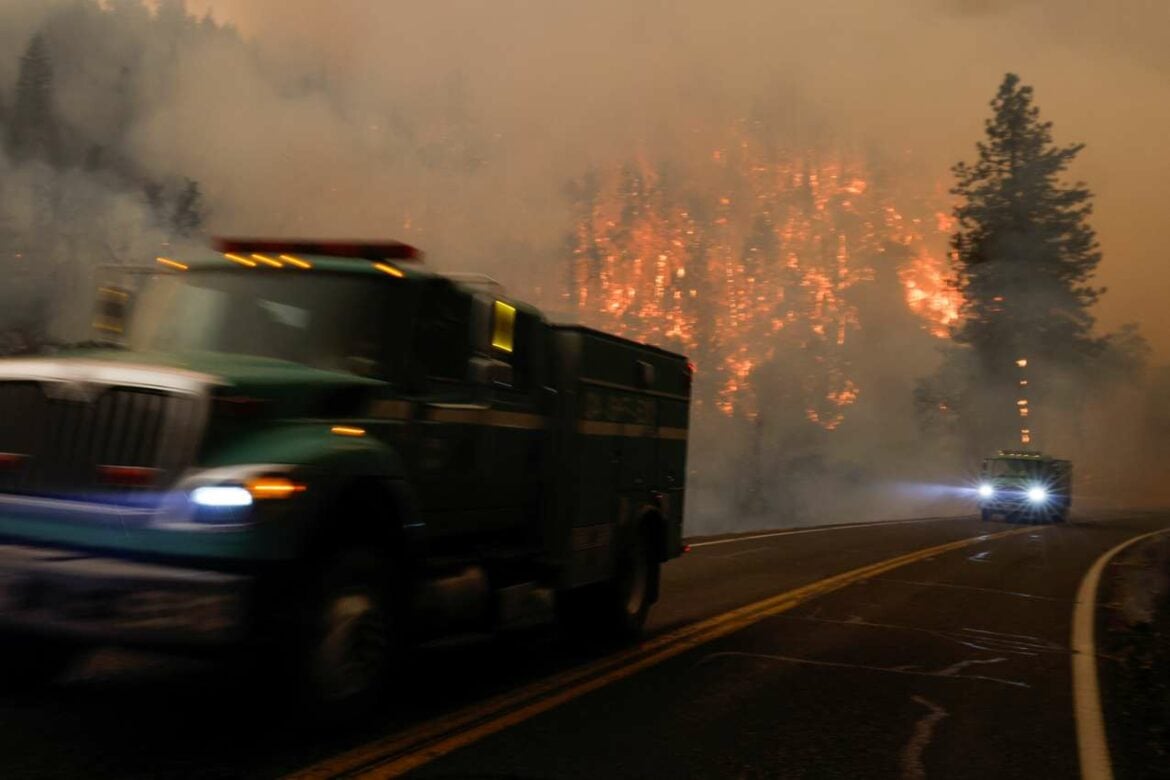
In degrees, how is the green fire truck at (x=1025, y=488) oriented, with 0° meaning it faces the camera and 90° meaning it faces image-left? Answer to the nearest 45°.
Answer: approximately 45°

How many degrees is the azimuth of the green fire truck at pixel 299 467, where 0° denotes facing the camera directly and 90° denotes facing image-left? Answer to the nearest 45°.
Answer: approximately 45°

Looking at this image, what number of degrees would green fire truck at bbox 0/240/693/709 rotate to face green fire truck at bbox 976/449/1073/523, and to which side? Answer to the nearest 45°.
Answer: approximately 180°
